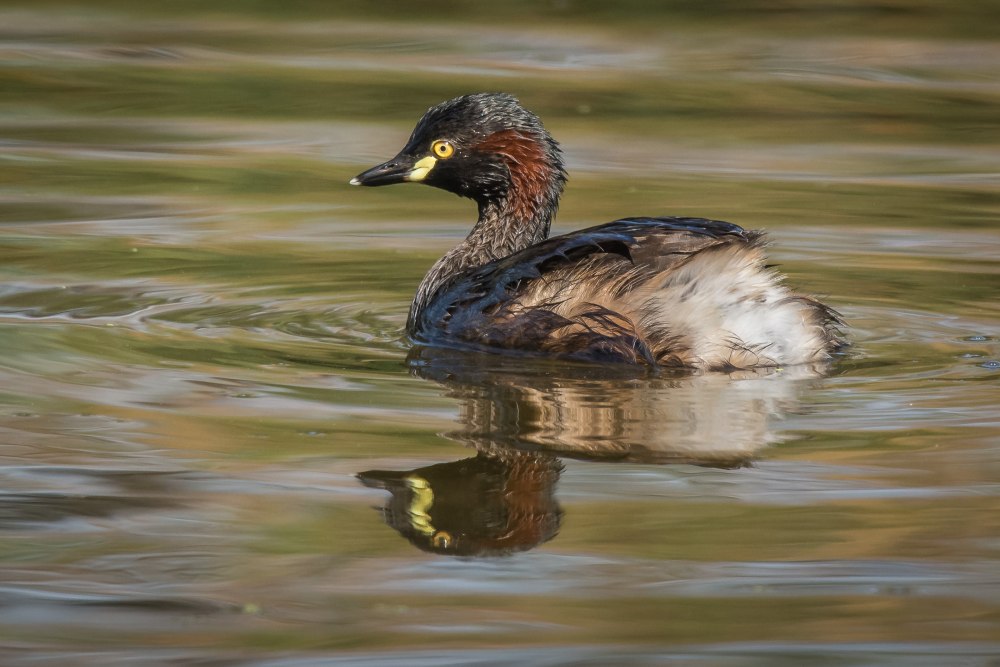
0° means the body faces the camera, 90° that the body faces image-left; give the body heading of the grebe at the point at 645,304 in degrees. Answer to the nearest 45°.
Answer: approximately 90°
